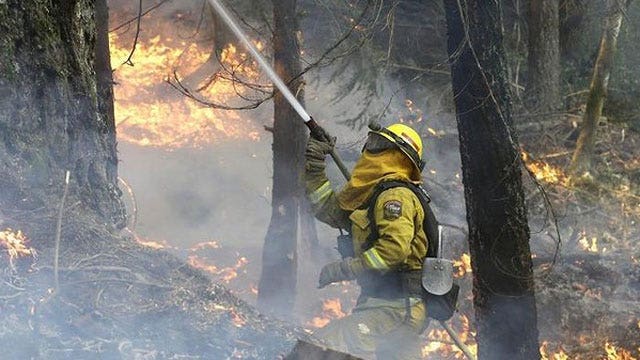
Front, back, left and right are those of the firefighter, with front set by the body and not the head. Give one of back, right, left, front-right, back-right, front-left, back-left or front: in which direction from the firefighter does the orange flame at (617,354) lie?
back-right

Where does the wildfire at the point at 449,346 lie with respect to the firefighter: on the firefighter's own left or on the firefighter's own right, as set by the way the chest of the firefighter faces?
on the firefighter's own right

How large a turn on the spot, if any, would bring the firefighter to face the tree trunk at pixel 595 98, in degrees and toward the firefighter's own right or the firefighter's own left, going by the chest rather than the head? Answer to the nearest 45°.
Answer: approximately 135° to the firefighter's own right

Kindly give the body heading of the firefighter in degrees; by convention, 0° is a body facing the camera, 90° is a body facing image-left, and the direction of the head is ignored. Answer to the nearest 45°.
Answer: approximately 90°
